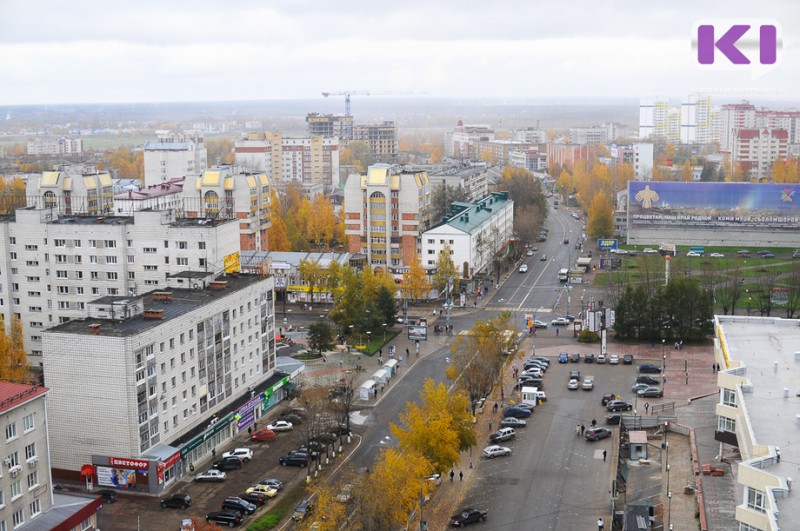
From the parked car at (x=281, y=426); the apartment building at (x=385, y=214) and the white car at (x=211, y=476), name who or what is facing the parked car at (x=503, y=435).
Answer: the apartment building

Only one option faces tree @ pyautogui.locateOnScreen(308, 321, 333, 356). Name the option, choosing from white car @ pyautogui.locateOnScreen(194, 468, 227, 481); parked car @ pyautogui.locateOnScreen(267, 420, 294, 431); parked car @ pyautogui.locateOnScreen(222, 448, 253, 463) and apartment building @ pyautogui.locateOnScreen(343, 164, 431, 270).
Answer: the apartment building

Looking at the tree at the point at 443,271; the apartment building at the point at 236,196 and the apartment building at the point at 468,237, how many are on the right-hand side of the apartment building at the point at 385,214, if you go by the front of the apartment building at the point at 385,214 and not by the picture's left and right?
1

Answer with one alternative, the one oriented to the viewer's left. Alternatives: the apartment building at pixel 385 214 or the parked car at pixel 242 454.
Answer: the parked car

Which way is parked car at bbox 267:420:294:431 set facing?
to the viewer's left

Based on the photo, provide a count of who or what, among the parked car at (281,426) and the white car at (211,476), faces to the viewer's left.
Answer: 2

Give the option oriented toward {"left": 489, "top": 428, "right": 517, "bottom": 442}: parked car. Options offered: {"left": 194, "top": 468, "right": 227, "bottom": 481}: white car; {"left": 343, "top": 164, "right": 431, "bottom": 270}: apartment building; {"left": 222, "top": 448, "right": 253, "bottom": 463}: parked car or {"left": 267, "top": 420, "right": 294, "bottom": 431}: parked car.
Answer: the apartment building

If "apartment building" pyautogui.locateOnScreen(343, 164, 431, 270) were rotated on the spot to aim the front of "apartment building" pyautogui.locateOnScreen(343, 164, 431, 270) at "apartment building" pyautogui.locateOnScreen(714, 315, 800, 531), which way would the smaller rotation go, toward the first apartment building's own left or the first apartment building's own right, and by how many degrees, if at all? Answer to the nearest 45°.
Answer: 0° — it already faces it

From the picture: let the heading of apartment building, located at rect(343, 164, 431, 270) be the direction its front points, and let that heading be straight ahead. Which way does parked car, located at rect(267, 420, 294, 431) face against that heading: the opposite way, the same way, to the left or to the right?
to the right

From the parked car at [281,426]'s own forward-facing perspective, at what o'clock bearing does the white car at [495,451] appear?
The white car is roughly at 7 o'clock from the parked car.

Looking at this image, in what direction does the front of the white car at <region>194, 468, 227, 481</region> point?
to the viewer's left

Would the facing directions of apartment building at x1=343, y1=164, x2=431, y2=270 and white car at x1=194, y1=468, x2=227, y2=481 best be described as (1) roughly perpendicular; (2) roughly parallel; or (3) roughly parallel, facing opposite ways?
roughly perpendicular

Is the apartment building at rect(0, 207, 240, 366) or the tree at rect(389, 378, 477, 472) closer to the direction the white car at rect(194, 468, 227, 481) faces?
the apartment building

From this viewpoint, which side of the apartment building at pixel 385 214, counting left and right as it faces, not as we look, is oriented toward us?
front

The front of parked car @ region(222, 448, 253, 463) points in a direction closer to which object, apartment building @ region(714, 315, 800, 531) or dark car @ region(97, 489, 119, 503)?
the dark car

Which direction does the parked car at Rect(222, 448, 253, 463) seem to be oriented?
to the viewer's left

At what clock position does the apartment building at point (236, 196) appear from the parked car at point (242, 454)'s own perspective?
The apartment building is roughly at 3 o'clock from the parked car.

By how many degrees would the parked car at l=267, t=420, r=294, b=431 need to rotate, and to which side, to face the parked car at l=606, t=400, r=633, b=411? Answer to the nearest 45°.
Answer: approximately 180°
